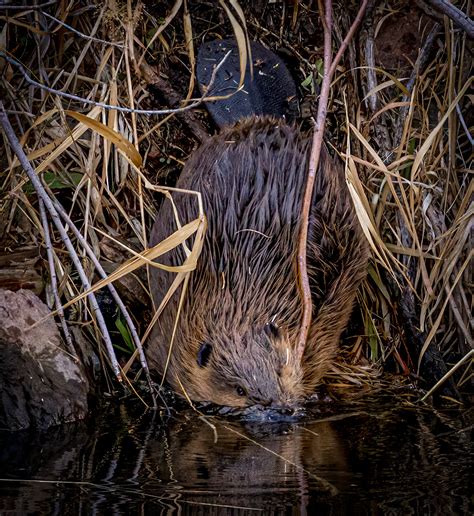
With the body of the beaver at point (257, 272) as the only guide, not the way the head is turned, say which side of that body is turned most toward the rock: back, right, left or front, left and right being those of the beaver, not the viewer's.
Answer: right

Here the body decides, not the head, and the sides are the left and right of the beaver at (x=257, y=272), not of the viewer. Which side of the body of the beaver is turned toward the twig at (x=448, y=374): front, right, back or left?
left

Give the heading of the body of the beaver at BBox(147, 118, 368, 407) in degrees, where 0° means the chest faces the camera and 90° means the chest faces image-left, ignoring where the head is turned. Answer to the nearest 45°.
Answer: approximately 0°

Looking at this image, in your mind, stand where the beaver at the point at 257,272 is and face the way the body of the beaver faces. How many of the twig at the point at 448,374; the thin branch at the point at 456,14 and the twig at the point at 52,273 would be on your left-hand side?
2

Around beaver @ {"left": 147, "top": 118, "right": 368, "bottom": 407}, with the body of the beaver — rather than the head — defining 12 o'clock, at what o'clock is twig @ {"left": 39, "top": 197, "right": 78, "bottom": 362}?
The twig is roughly at 3 o'clock from the beaver.

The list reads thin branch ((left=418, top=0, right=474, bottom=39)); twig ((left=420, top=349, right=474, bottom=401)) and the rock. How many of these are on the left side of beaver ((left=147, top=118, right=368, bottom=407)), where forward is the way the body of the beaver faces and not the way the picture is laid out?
2
